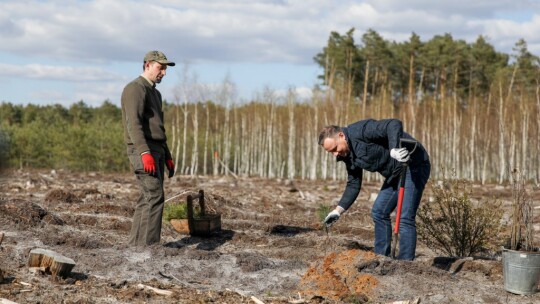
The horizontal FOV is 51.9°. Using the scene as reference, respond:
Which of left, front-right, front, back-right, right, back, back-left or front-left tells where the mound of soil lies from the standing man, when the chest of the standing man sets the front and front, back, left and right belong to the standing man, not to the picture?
front-right

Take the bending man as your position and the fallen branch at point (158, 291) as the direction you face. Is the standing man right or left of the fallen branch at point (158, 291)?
right

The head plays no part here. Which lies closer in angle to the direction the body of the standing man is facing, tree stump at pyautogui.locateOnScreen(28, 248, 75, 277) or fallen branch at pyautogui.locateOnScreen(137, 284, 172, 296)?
the fallen branch

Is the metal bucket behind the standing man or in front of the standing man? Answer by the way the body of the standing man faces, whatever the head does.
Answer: in front

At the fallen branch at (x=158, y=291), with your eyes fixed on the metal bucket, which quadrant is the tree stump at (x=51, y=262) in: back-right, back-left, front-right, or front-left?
back-left

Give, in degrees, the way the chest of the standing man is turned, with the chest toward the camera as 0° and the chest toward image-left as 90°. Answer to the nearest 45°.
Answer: approximately 270°

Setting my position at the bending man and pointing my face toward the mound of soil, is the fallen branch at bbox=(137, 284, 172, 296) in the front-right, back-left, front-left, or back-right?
front-right

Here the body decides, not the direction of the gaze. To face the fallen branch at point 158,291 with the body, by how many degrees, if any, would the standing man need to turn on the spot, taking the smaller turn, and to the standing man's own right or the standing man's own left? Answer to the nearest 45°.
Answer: approximately 90° to the standing man's own right

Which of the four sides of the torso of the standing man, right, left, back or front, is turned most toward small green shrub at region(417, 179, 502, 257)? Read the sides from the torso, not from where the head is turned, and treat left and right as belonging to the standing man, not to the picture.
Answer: front

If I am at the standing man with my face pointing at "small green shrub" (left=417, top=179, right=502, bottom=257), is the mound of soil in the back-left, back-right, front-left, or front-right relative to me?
front-right

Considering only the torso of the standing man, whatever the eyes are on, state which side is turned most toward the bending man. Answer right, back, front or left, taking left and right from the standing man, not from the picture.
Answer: front

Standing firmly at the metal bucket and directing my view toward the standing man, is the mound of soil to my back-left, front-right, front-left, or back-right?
front-left

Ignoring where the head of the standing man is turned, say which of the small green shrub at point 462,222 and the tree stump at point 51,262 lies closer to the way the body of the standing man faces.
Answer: the small green shrub

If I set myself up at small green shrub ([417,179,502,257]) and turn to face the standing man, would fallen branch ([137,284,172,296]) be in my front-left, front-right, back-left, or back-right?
front-left

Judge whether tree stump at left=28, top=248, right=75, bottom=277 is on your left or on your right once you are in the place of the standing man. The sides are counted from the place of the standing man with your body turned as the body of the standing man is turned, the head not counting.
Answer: on your right

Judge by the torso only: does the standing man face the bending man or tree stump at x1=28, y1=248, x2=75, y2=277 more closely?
the bending man
